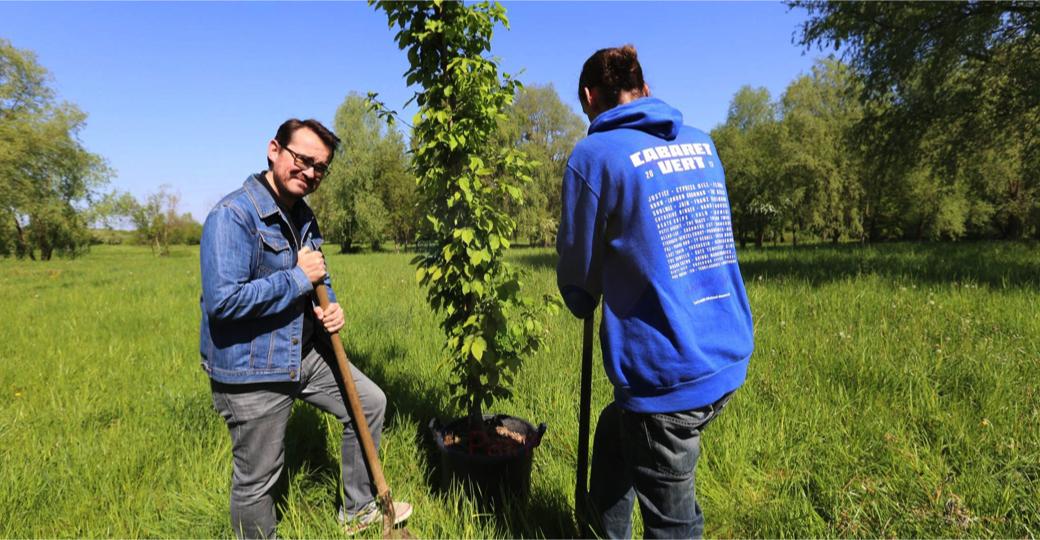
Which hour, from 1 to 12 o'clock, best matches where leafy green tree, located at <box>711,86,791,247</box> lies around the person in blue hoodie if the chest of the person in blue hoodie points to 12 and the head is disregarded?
The leafy green tree is roughly at 2 o'clock from the person in blue hoodie.

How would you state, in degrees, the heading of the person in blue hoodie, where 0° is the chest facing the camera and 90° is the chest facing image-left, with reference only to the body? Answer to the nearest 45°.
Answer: approximately 135°

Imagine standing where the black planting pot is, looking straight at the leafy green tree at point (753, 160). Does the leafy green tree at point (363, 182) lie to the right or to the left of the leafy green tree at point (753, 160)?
left

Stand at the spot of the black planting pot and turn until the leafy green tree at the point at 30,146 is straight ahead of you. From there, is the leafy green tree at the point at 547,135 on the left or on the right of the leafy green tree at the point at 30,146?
right

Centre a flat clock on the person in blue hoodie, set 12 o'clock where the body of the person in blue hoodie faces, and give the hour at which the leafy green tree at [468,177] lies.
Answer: The leafy green tree is roughly at 12 o'clock from the person in blue hoodie.

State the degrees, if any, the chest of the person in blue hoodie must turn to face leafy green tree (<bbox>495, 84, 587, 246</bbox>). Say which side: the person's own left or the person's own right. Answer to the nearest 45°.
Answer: approximately 45° to the person's own right

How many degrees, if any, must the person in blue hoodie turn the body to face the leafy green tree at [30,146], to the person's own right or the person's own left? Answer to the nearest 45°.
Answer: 0° — they already face it

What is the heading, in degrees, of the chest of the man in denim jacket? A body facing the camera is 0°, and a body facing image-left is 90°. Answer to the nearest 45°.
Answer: approximately 315°

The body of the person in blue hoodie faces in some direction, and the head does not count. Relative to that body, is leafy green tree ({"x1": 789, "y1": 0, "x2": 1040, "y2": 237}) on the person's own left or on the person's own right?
on the person's own right
